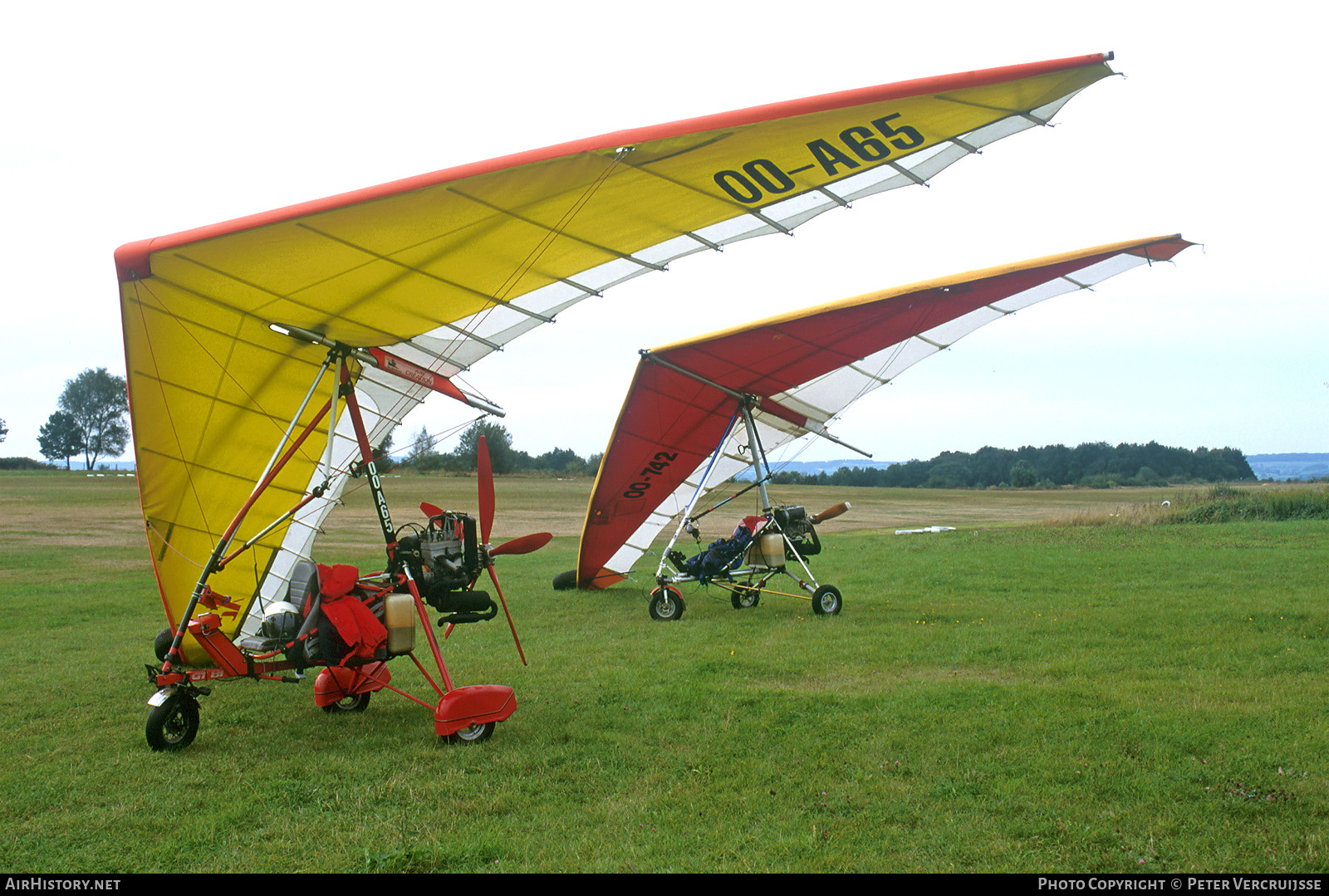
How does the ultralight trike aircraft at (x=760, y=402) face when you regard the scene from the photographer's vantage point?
facing the viewer and to the left of the viewer

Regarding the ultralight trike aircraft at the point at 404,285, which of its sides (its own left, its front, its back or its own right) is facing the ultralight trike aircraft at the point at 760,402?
back

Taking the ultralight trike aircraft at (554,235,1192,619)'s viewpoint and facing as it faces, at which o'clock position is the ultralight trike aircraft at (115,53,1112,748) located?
the ultralight trike aircraft at (115,53,1112,748) is roughly at 11 o'clock from the ultralight trike aircraft at (554,235,1192,619).

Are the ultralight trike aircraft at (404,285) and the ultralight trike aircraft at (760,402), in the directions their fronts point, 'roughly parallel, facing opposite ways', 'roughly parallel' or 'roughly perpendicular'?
roughly parallel

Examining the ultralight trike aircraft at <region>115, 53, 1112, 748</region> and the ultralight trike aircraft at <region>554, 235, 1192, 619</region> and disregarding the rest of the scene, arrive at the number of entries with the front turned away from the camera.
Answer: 0
